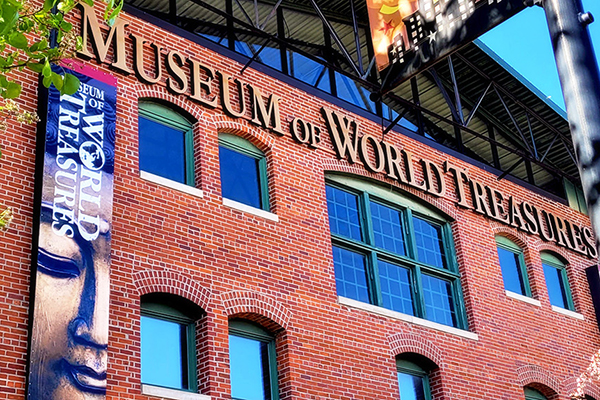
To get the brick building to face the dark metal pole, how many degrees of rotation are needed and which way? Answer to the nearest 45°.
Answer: approximately 45° to its right

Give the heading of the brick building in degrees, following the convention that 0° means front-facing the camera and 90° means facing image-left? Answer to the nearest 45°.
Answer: approximately 315°

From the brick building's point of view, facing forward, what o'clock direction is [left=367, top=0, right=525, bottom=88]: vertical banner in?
The vertical banner is roughly at 1 o'clock from the brick building.
